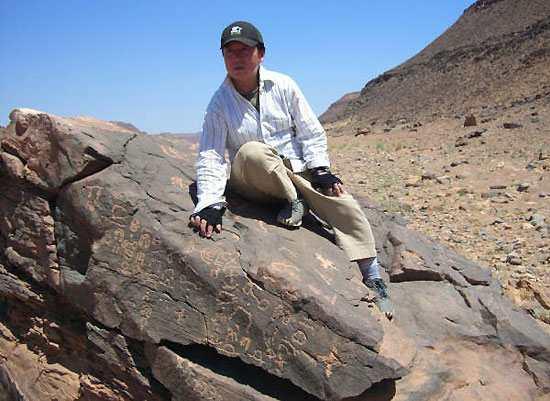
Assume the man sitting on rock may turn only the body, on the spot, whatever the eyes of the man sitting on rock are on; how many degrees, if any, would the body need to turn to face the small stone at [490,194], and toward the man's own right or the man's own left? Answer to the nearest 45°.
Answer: approximately 135° to the man's own left

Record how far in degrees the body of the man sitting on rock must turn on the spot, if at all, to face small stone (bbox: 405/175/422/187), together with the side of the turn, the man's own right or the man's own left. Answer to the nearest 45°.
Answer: approximately 180°

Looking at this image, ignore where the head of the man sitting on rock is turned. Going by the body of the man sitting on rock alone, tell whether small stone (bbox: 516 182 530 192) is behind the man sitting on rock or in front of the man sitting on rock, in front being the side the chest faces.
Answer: behind

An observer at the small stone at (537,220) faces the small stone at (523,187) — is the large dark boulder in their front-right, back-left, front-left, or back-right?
back-left

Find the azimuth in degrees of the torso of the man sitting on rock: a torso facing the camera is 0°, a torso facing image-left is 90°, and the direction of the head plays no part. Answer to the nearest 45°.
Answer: approximately 0°

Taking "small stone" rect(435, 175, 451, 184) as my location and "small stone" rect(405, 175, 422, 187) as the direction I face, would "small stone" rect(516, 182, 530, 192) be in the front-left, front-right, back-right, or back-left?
back-left

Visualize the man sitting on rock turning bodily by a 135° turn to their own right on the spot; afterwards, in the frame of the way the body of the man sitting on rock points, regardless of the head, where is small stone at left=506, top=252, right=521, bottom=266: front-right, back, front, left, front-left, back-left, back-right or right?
right

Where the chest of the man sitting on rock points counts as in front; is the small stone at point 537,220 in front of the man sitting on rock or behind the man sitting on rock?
behind

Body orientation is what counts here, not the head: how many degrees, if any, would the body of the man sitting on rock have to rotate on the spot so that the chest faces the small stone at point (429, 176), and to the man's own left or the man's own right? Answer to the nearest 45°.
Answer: approximately 180°

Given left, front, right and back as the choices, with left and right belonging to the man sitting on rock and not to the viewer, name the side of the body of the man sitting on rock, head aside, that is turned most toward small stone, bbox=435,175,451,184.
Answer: back
